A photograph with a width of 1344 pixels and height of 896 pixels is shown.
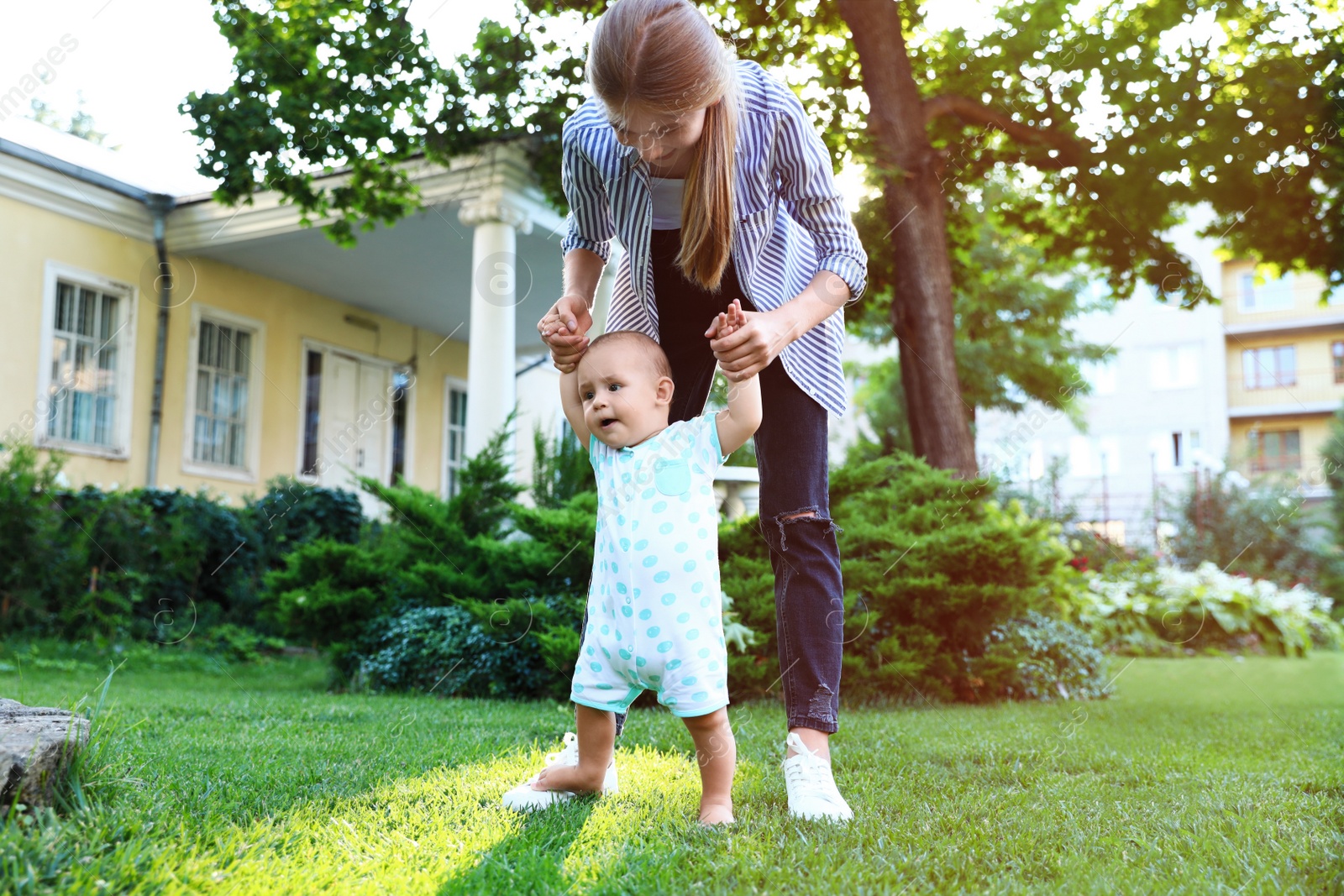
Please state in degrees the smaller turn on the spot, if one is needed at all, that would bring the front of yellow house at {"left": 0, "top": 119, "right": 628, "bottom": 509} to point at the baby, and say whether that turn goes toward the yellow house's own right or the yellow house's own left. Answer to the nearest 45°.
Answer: approximately 45° to the yellow house's own right

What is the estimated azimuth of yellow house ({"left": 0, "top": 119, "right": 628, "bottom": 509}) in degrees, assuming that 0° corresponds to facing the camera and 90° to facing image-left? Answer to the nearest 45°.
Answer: approximately 315°

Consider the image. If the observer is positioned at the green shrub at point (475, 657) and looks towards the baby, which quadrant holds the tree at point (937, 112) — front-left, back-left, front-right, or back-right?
back-left

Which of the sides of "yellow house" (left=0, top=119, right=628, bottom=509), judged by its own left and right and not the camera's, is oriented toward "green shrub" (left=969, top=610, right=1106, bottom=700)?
front

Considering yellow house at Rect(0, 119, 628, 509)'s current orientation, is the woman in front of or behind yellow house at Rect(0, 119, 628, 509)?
in front

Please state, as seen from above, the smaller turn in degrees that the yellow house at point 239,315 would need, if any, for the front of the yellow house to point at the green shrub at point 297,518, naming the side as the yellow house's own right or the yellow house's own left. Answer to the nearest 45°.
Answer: approximately 45° to the yellow house's own right

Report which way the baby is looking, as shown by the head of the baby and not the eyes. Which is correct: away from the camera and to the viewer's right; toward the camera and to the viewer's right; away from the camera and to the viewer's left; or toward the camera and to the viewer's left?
toward the camera and to the viewer's left

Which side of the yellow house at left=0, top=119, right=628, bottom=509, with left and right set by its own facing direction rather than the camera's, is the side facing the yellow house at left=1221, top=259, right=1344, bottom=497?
left

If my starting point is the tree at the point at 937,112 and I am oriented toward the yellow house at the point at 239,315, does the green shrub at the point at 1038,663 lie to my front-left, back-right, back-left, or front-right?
back-left
